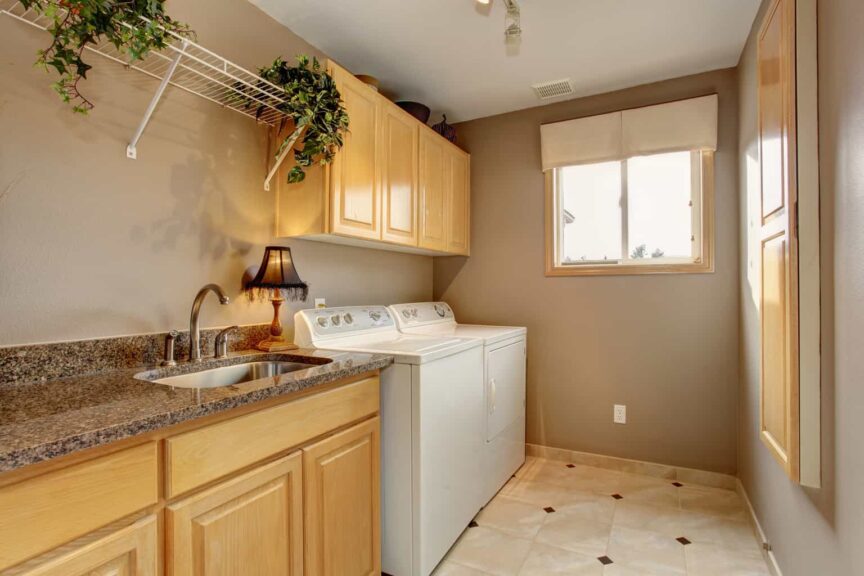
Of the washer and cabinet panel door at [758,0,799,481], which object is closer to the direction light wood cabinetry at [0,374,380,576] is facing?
the cabinet panel door

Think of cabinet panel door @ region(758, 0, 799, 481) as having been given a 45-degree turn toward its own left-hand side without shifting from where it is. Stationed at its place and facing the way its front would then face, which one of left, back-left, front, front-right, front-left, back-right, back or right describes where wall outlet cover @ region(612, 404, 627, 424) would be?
right

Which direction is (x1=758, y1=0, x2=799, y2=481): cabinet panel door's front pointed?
to the viewer's left

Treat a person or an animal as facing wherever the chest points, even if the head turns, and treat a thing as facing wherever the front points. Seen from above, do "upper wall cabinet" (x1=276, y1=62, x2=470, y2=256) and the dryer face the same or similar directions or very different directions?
same or similar directions

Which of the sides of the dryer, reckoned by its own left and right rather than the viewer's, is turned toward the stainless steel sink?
right

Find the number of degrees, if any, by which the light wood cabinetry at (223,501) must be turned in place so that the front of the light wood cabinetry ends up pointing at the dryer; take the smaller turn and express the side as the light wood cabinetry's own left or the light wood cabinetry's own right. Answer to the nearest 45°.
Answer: approximately 90° to the light wood cabinetry's own left

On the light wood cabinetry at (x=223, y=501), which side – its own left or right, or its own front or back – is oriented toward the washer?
left

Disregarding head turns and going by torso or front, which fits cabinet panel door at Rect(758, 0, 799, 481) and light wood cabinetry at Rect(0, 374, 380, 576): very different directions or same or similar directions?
very different directions

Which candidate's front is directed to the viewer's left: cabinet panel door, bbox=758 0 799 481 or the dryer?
the cabinet panel door

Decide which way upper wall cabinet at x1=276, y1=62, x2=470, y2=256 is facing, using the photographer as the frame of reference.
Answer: facing the viewer and to the right of the viewer

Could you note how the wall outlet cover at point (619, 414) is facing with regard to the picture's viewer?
facing the viewer

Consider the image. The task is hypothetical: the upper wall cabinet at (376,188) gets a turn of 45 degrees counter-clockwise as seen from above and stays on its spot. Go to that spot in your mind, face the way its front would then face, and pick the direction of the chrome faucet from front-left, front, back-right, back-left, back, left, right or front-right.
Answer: back-right

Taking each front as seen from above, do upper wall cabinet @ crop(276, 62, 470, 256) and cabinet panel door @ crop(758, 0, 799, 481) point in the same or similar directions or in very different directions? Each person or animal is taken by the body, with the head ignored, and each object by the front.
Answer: very different directions

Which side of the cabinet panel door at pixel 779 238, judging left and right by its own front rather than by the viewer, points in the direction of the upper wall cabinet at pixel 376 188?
front

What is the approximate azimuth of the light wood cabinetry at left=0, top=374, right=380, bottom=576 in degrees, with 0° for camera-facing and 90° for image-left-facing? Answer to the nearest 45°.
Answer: approximately 315°
